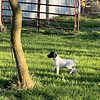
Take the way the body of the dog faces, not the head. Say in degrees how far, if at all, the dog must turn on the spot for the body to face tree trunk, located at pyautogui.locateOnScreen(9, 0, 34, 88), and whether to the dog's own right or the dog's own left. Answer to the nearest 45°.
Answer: approximately 45° to the dog's own left

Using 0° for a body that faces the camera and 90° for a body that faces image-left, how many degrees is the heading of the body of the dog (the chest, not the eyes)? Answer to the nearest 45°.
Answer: approximately 90°
